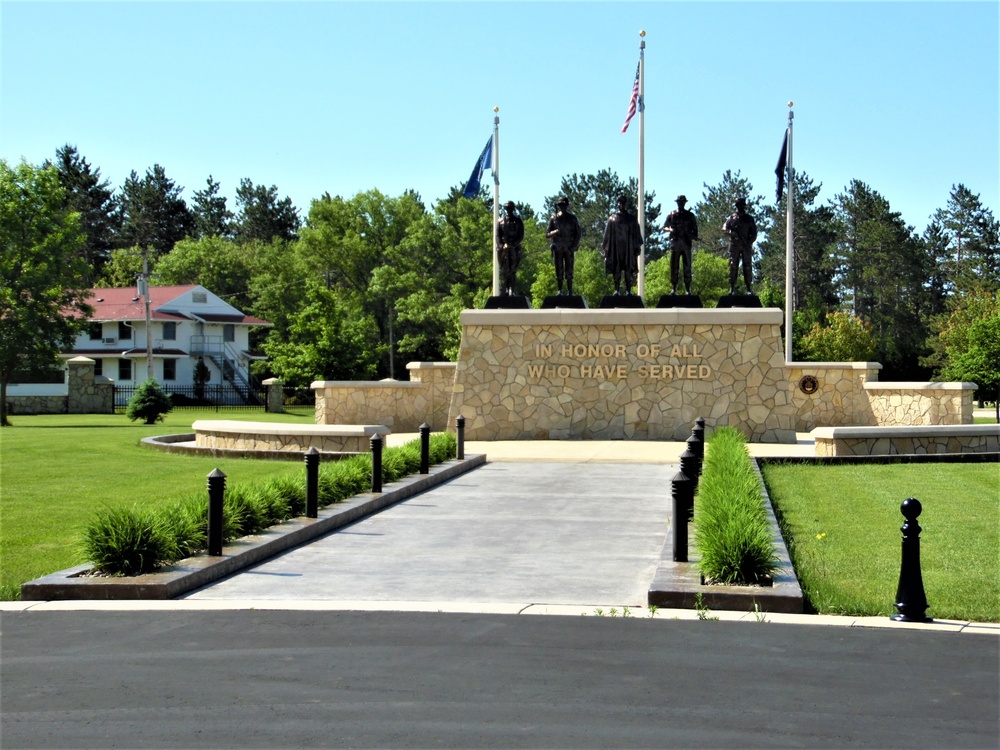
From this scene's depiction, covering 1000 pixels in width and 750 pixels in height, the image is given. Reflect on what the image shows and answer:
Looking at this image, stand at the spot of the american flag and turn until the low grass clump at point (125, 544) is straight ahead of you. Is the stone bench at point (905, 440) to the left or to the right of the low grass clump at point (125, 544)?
left

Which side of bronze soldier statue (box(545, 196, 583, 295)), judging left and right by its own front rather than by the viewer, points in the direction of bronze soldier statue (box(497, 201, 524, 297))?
right

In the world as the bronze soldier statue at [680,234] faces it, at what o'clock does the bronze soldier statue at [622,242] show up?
the bronze soldier statue at [622,242] is roughly at 2 o'clock from the bronze soldier statue at [680,234].

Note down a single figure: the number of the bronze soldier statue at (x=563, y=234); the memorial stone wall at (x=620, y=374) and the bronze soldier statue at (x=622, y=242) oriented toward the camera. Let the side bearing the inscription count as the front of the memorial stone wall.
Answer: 3

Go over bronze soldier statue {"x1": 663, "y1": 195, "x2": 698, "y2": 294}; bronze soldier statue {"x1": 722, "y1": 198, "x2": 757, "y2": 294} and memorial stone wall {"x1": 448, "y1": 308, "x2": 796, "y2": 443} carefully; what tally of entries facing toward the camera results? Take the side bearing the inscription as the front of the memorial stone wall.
3

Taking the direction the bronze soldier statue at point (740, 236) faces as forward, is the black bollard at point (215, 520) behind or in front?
in front

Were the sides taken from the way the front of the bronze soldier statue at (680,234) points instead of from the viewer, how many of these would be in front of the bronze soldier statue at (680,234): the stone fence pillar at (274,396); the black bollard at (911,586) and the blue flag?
1

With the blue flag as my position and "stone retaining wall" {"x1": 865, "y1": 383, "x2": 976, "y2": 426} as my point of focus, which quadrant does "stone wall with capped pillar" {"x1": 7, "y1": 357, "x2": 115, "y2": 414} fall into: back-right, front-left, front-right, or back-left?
back-left

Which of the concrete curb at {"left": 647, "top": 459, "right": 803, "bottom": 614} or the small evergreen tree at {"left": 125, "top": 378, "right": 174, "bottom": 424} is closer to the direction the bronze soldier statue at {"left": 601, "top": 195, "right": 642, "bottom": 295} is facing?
the concrete curb

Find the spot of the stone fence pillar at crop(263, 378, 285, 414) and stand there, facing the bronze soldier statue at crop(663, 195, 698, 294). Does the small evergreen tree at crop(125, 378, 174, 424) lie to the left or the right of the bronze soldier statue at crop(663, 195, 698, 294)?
right

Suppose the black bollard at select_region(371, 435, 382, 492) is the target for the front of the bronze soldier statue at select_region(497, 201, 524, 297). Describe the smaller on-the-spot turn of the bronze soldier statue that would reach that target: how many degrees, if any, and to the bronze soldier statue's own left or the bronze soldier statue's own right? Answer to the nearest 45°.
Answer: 0° — it already faces it

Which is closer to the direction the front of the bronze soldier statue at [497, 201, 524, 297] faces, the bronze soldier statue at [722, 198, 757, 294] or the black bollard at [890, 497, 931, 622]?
the black bollard

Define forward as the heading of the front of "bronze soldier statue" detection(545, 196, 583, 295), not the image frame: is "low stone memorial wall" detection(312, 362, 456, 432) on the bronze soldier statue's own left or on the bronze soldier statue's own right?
on the bronze soldier statue's own right

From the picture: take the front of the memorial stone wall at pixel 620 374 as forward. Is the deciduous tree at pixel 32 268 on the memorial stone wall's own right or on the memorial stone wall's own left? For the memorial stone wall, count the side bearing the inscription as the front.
on the memorial stone wall's own right
